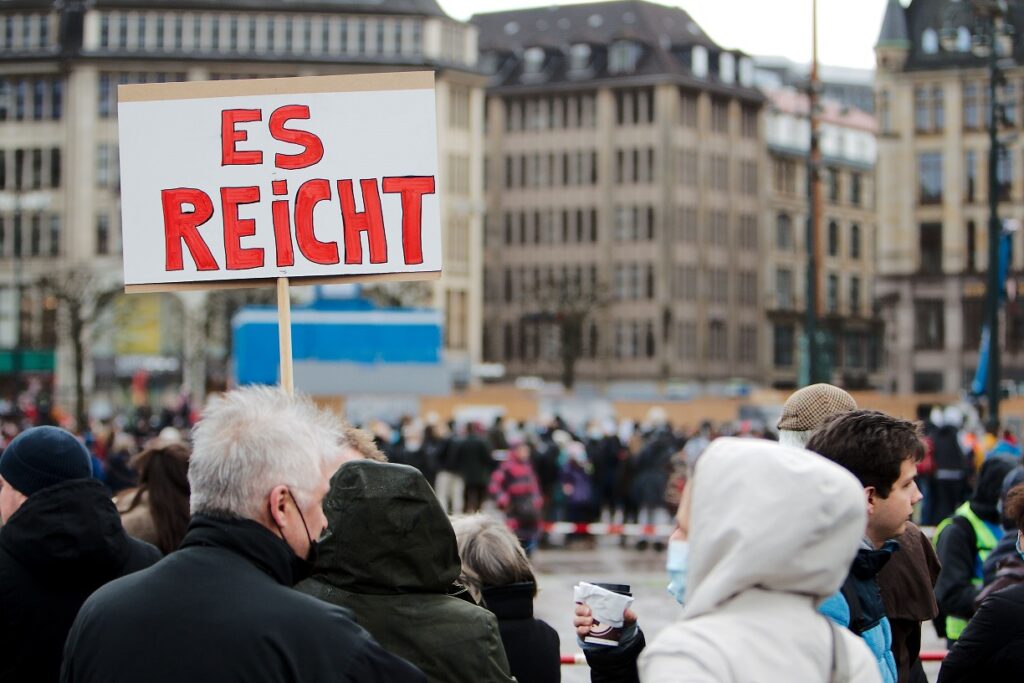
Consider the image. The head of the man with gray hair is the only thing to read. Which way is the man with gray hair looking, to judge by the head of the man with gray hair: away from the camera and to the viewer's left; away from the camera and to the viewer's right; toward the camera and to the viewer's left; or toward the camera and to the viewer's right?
away from the camera and to the viewer's right

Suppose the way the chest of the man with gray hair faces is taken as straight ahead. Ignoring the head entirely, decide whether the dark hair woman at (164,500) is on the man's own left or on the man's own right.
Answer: on the man's own left

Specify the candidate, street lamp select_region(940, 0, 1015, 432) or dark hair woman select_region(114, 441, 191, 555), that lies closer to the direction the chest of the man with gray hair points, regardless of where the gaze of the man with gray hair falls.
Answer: the street lamp

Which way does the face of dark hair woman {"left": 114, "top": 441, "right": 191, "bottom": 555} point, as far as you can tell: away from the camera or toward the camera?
away from the camera

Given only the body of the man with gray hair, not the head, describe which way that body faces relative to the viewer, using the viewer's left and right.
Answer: facing away from the viewer and to the right of the viewer
